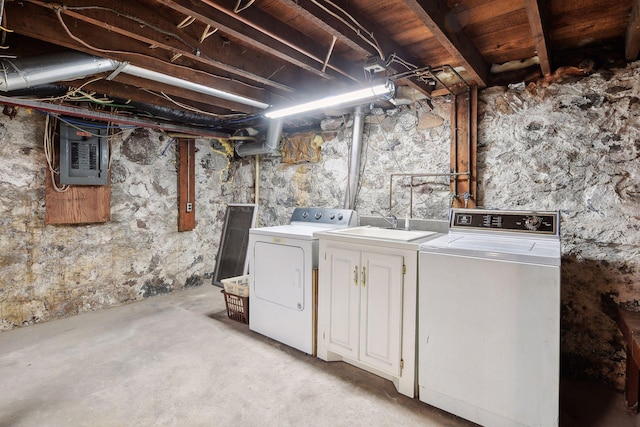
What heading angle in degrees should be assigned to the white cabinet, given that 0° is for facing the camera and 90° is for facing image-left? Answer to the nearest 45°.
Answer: approximately 45°

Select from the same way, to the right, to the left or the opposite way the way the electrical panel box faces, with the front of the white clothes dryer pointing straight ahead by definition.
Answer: to the left

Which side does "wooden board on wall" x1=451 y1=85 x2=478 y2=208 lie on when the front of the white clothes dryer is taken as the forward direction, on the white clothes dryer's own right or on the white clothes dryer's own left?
on the white clothes dryer's own left

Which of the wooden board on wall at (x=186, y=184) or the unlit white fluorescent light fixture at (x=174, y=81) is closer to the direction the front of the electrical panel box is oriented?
the unlit white fluorescent light fixture

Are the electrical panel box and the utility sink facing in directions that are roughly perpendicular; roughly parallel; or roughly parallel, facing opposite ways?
roughly perpendicular

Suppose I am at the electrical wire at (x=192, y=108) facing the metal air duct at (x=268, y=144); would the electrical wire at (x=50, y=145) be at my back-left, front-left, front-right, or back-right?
back-left

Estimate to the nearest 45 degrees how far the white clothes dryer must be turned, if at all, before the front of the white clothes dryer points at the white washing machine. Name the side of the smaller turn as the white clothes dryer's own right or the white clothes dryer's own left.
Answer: approximately 90° to the white clothes dryer's own left

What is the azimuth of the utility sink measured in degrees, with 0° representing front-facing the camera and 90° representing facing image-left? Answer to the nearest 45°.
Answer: approximately 45°

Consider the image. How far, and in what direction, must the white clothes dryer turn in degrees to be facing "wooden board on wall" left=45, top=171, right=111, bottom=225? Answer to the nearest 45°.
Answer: approximately 45° to its right
